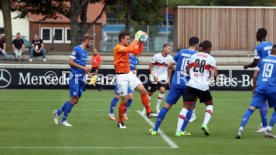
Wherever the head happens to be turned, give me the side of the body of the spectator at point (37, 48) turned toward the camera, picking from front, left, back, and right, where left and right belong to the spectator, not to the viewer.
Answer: front

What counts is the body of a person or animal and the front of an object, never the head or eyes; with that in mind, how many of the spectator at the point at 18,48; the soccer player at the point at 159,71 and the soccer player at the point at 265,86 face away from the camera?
1

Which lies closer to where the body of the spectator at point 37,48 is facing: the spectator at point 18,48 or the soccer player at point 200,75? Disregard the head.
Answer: the soccer player

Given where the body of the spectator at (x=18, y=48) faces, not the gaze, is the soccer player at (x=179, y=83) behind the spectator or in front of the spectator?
in front

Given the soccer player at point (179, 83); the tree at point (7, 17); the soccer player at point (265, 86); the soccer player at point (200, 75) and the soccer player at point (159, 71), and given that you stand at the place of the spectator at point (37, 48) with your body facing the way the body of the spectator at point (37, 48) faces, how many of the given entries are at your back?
1

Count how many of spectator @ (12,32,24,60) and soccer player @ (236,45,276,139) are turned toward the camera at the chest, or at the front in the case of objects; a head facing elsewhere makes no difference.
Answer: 1

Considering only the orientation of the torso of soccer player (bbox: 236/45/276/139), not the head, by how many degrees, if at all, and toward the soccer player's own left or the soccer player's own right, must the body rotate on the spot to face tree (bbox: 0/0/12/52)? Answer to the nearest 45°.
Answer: approximately 45° to the soccer player's own left

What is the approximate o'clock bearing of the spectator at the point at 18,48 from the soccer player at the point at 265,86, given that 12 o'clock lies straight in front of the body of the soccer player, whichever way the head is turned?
The spectator is roughly at 11 o'clock from the soccer player.

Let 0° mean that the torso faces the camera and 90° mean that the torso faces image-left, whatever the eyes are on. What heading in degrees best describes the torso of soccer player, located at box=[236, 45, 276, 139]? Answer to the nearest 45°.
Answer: approximately 180°

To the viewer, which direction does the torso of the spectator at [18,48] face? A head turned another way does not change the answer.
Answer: toward the camera

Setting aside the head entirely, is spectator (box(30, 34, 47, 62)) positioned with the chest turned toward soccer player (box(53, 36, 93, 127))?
yes

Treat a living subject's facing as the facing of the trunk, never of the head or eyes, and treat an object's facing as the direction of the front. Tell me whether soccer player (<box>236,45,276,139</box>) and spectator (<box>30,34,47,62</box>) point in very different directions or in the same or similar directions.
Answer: very different directions

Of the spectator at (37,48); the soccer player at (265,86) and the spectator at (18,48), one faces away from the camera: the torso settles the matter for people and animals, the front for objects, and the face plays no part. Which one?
the soccer player

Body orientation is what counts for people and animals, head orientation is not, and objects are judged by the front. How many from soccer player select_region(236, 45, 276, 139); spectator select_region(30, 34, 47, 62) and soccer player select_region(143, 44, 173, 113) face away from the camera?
1
